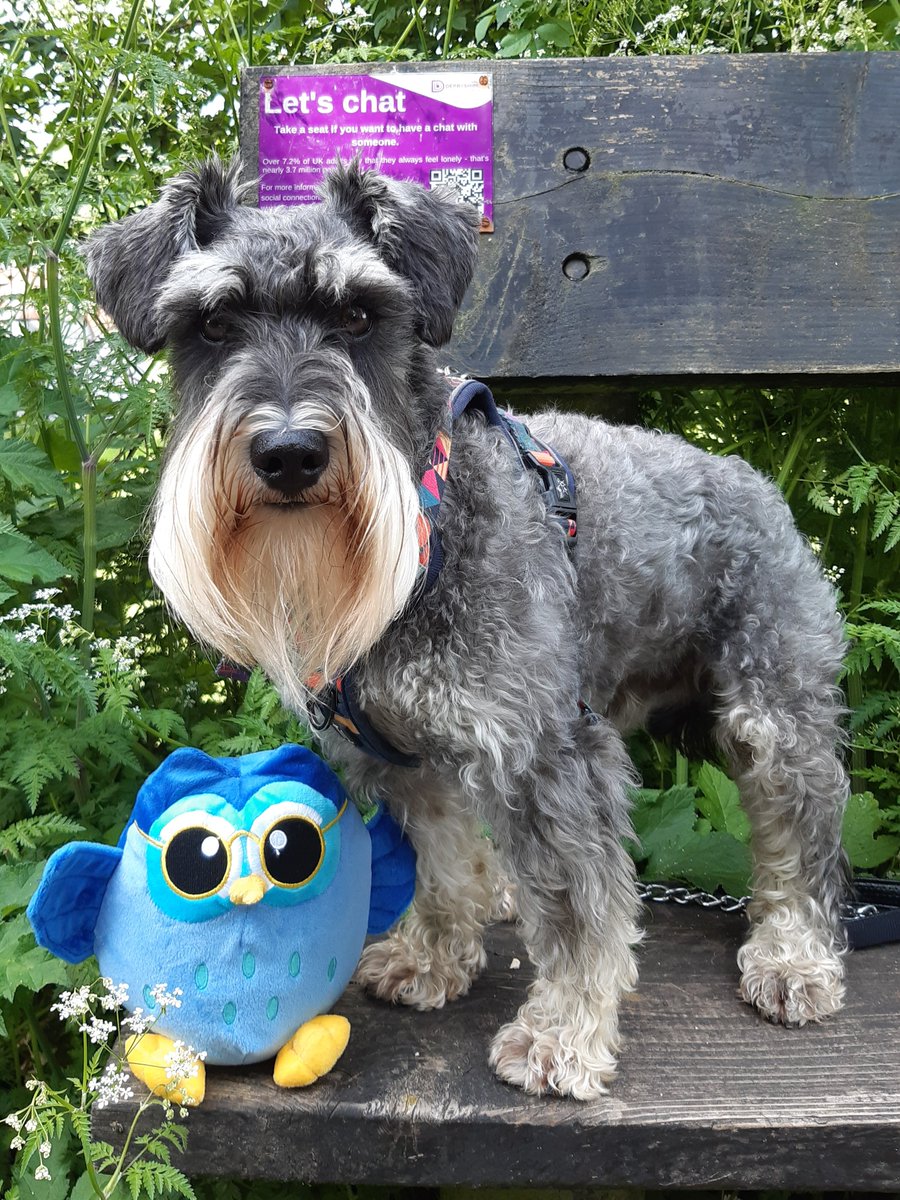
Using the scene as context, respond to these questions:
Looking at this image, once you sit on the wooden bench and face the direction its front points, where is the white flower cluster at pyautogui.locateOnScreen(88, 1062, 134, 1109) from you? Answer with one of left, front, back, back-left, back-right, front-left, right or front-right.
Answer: front-right

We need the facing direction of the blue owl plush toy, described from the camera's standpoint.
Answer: facing the viewer

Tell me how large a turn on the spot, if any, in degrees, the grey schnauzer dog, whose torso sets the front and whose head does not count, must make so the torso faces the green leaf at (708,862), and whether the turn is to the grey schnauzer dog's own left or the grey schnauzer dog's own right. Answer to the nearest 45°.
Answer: approximately 180°

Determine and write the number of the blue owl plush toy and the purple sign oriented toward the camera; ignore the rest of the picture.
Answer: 2

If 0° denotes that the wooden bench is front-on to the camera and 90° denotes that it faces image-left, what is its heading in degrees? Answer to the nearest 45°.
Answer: approximately 0°

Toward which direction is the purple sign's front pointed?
toward the camera

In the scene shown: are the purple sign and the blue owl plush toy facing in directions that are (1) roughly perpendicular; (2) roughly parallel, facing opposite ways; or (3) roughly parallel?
roughly parallel

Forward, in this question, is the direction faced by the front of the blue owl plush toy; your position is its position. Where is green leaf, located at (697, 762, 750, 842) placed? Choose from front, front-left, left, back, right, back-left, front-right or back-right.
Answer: back-left

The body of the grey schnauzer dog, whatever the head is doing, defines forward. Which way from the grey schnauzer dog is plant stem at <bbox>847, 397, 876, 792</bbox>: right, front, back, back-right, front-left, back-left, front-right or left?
back

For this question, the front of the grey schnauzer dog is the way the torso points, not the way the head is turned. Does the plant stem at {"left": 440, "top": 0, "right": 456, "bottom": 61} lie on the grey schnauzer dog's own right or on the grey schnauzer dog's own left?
on the grey schnauzer dog's own right

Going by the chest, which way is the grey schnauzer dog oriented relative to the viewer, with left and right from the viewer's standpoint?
facing the viewer and to the left of the viewer
